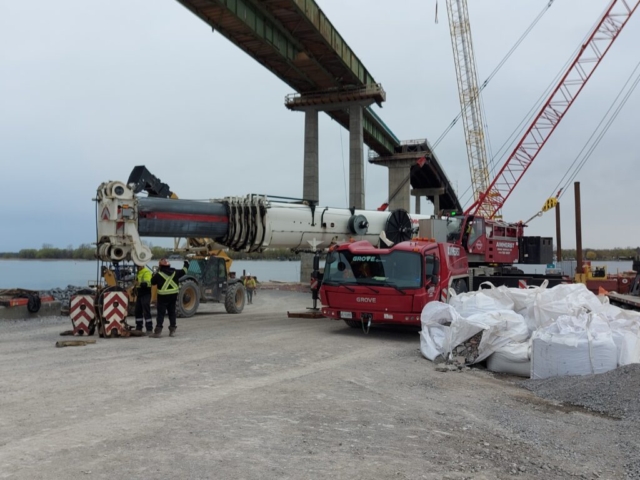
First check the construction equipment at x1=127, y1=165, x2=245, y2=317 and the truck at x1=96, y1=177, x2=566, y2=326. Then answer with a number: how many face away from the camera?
0

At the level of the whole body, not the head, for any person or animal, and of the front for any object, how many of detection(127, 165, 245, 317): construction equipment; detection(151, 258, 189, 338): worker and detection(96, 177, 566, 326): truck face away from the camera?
1

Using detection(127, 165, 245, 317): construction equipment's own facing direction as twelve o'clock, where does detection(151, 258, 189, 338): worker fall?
The worker is roughly at 11 o'clock from the construction equipment.

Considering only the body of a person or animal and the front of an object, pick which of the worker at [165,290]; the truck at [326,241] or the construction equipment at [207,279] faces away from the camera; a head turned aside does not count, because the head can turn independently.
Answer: the worker

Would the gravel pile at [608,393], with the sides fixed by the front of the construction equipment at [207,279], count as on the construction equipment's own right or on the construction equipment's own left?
on the construction equipment's own left

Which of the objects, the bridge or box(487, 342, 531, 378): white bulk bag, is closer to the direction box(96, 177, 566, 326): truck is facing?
the white bulk bag

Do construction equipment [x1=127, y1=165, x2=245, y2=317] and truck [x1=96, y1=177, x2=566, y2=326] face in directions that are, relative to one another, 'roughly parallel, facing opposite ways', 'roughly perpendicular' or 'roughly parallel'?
roughly parallel

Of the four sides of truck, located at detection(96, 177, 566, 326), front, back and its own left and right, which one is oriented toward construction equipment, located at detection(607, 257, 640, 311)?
back

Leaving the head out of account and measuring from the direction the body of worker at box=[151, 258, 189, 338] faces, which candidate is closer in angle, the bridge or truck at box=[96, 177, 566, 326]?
the bridge

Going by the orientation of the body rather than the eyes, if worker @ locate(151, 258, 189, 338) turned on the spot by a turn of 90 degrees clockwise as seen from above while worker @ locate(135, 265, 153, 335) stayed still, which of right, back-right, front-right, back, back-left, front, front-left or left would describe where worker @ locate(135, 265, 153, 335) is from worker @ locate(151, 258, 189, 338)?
back-left

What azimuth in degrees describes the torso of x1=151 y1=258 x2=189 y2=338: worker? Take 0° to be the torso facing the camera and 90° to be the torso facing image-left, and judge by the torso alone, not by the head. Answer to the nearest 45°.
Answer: approximately 180°

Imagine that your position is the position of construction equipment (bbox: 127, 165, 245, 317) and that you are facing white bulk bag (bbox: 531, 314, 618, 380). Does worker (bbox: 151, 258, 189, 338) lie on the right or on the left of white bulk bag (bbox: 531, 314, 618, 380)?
right

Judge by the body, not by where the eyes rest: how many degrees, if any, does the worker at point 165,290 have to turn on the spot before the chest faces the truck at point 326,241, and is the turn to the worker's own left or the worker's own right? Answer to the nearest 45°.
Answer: approximately 90° to the worker's own right

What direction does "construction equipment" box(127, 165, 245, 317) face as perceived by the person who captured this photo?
facing the viewer and to the left of the viewer

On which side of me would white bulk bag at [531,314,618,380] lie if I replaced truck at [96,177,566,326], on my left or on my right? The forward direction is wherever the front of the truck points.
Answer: on my left

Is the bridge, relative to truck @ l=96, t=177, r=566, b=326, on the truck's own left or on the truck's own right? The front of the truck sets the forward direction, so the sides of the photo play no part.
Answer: on the truck's own right

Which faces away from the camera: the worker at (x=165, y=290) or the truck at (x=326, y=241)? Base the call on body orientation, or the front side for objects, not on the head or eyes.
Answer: the worker

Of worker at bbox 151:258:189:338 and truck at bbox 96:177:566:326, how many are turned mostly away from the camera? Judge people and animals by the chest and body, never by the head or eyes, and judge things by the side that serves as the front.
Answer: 1

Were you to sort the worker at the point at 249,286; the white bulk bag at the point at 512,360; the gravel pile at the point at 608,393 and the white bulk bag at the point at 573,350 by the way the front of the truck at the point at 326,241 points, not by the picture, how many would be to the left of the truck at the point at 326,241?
3
